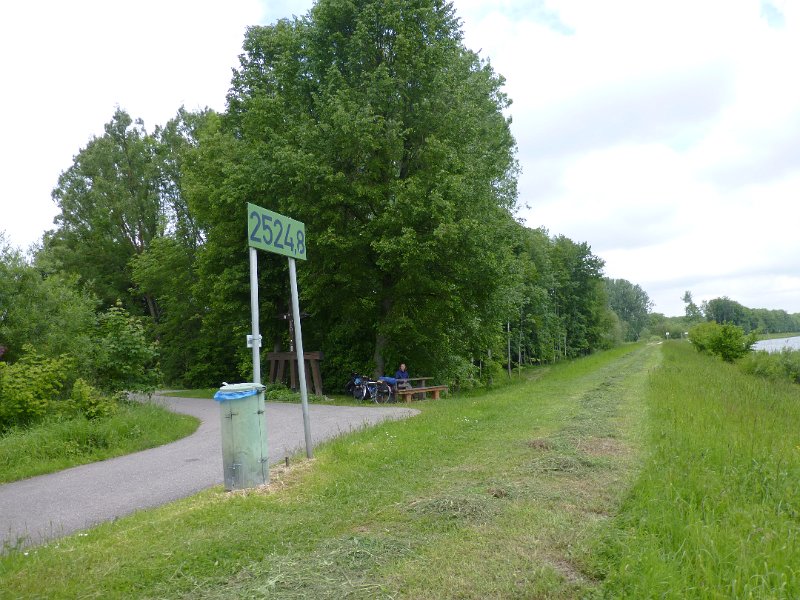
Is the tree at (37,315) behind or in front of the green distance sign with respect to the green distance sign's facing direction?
behind

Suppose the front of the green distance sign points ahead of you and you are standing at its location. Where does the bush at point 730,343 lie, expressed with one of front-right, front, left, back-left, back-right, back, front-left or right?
left

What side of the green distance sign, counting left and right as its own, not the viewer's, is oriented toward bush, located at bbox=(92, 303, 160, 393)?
back

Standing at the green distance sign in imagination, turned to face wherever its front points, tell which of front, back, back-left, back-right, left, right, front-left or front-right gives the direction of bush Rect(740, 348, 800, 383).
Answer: left

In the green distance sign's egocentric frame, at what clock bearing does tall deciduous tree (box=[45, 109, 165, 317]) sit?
The tall deciduous tree is roughly at 7 o'clock from the green distance sign.

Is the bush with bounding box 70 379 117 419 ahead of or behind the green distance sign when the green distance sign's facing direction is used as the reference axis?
behind
